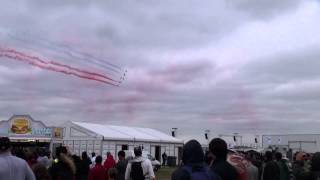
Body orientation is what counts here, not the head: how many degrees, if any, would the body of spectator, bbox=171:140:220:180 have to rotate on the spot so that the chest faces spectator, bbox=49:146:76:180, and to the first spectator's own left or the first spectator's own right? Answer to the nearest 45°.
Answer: approximately 45° to the first spectator's own left

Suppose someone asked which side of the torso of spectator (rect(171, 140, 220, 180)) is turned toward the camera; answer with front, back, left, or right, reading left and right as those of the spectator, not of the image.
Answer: back

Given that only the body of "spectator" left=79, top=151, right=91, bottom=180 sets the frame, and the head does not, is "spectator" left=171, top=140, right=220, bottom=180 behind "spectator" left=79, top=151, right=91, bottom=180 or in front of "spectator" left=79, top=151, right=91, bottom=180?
behind

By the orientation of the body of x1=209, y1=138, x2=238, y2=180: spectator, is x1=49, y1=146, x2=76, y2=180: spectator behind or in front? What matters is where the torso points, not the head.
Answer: in front

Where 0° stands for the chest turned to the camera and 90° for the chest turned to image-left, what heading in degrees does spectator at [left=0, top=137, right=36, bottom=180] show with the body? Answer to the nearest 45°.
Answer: approximately 180°

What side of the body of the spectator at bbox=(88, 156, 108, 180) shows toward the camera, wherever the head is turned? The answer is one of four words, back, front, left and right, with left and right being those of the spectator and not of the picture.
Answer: back

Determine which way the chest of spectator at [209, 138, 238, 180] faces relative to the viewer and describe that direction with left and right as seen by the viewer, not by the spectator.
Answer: facing away from the viewer and to the left of the viewer

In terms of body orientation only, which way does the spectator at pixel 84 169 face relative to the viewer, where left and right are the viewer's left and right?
facing away from the viewer

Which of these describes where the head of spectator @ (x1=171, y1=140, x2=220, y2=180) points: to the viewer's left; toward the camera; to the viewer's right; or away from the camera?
away from the camera

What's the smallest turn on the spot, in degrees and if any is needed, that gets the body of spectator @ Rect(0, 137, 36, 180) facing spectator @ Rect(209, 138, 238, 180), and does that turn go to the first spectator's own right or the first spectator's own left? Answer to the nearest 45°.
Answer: approximately 90° to the first spectator's own right
